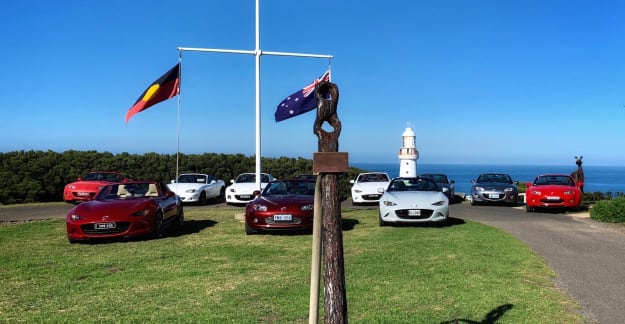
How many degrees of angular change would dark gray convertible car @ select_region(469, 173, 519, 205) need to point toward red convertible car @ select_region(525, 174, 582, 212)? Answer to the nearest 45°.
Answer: approximately 45° to its left

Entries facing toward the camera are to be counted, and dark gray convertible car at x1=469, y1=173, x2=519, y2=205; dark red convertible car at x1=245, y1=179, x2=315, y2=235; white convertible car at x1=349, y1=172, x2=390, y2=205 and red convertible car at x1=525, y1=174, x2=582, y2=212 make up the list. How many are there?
4

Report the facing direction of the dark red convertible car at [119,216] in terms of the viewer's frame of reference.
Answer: facing the viewer and to the left of the viewer

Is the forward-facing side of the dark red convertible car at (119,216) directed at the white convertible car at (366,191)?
no

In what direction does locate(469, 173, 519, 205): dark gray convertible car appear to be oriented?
toward the camera

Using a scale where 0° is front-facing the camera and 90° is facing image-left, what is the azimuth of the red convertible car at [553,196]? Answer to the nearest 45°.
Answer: approximately 0°

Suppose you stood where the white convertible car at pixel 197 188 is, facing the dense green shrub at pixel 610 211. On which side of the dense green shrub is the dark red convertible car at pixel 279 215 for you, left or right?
right

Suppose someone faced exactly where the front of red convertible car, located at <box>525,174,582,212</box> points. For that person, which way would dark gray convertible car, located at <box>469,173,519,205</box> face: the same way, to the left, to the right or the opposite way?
the same way

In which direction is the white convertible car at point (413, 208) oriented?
toward the camera

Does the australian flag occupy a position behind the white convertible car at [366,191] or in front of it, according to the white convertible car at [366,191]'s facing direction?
in front

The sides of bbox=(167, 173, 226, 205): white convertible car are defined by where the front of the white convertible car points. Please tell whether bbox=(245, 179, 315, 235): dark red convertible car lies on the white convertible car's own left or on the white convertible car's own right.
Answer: on the white convertible car's own left

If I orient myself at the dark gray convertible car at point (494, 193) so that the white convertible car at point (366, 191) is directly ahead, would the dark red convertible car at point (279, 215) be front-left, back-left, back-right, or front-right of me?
front-left

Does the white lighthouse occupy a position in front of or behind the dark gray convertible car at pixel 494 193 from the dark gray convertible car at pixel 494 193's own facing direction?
behind

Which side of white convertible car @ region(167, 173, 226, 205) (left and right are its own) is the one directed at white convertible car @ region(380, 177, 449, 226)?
left

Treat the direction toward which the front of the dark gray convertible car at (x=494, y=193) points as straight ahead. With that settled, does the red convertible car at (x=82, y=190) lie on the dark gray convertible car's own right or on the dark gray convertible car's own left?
on the dark gray convertible car's own right

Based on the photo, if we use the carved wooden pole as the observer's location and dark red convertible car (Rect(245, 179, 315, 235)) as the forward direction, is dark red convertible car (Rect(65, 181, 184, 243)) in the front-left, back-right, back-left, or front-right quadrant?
front-left

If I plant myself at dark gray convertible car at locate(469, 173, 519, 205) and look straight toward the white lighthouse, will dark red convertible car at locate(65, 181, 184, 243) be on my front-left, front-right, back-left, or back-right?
back-left

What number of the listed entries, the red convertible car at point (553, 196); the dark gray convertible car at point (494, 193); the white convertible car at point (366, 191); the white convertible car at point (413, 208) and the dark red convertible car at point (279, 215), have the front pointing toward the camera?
5

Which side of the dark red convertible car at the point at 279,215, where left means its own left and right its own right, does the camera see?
front

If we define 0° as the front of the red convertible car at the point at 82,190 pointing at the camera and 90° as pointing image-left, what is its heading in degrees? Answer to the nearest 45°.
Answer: approximately 45°

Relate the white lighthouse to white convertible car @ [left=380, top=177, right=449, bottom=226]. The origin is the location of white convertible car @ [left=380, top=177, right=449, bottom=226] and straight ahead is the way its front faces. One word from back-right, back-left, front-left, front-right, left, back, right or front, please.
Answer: back

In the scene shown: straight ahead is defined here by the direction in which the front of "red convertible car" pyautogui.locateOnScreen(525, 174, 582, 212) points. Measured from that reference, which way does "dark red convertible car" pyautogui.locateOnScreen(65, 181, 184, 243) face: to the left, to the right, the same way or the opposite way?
the same way
